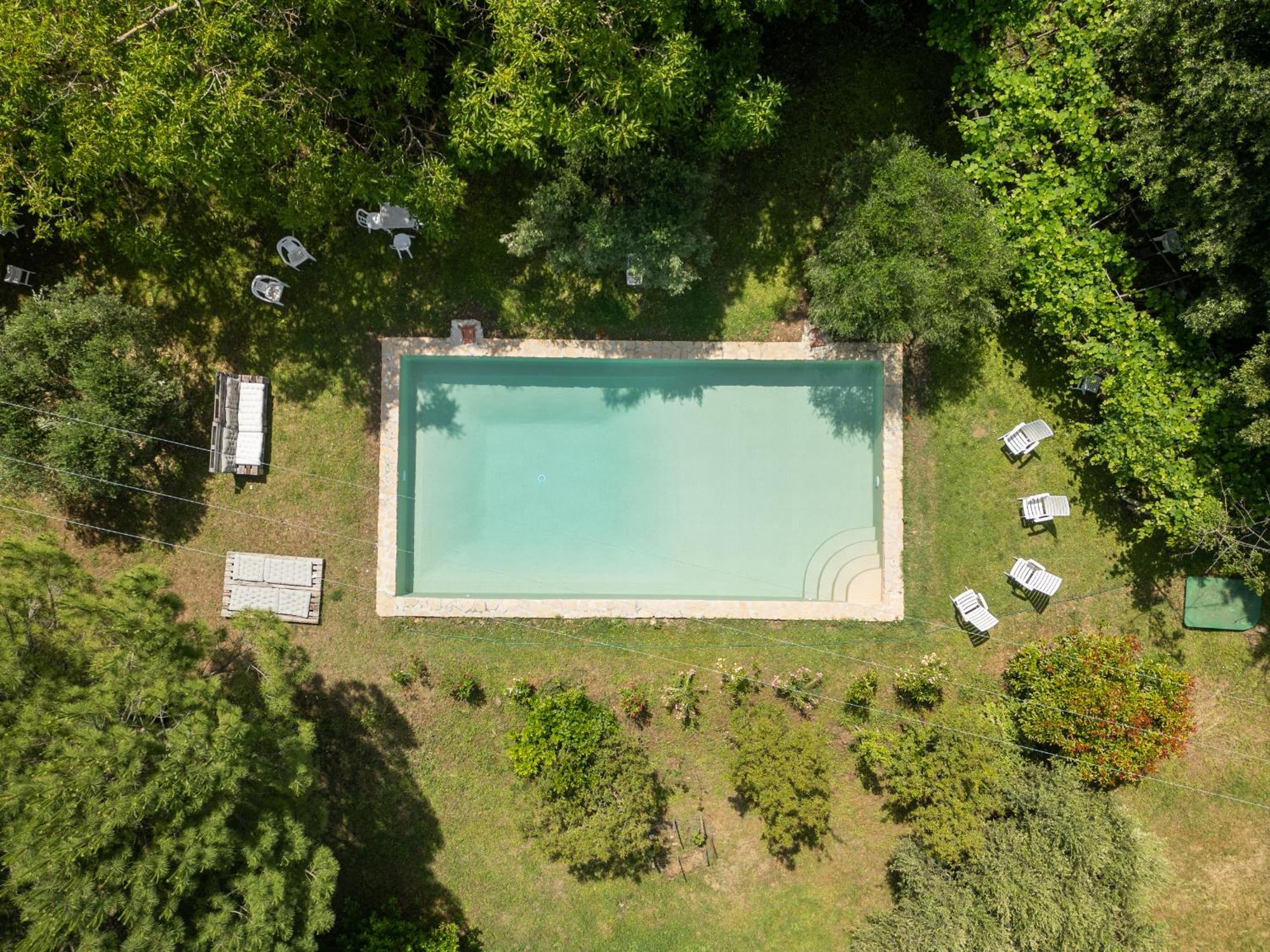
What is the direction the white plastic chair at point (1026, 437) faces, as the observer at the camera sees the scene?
facing the viewer and to the left of the viewer

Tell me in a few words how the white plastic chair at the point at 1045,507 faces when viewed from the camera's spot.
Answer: facing to the left of the viewer

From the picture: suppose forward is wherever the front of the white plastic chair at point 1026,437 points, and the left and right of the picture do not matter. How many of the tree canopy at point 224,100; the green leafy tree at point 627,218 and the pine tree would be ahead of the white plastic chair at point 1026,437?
3

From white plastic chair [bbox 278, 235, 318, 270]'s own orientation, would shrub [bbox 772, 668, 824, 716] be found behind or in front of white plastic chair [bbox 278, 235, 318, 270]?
in front

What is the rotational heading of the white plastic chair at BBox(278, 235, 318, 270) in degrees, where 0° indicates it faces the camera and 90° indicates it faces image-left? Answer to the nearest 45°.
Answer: approximately 315°

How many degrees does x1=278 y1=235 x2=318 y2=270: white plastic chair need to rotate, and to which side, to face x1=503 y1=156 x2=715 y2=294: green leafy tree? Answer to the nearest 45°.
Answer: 0° — it already faces it

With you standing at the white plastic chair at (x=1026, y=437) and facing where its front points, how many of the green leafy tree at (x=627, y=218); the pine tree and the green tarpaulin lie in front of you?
2

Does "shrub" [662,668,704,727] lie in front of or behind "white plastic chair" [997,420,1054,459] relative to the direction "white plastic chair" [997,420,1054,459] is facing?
in front

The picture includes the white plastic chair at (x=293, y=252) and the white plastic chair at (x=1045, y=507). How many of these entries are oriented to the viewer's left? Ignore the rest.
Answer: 1

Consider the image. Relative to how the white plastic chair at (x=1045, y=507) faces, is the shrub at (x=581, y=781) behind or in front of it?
in front
